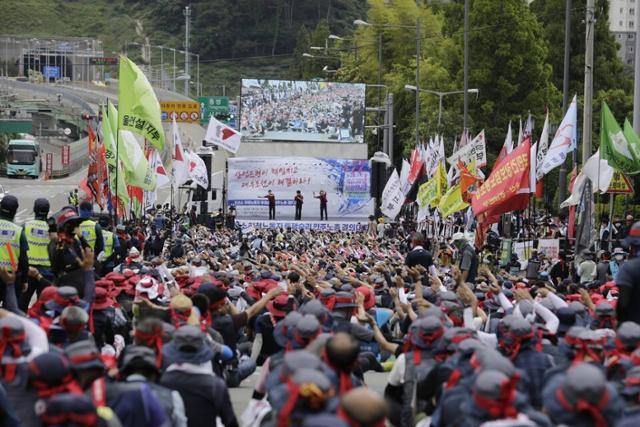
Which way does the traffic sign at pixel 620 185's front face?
toward the camera

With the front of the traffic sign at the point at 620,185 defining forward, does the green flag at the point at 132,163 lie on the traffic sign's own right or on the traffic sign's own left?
on the traffic sign's own right

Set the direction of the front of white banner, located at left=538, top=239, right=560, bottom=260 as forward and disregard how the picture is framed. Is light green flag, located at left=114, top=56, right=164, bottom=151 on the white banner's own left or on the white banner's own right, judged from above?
on the white banner's own right

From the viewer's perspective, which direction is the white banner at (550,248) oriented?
toward the camera

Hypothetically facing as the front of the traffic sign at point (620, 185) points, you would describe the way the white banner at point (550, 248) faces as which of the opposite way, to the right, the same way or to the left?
the same way

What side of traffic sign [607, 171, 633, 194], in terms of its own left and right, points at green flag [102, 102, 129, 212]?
right

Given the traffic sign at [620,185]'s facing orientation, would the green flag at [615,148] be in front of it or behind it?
in front

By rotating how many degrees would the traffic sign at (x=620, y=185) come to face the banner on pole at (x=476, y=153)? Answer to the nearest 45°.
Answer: approximately 135° to its right
